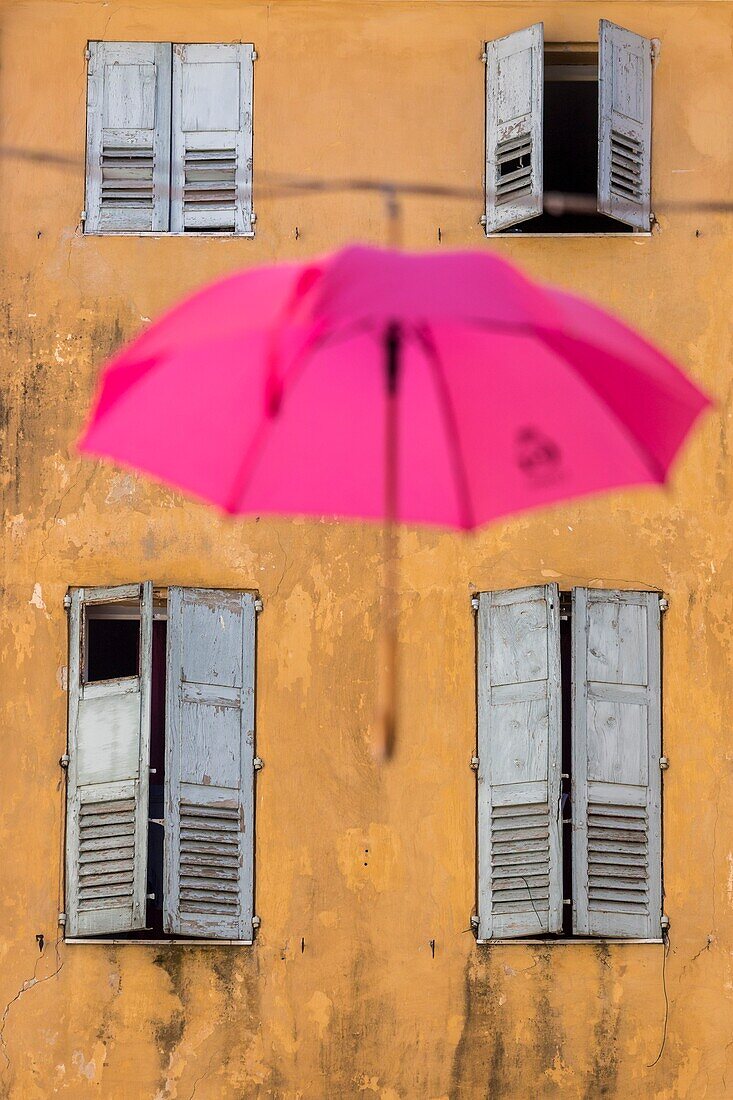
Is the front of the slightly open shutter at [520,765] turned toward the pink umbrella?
yes

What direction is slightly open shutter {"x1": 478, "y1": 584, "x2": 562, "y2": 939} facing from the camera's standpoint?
toward the camera

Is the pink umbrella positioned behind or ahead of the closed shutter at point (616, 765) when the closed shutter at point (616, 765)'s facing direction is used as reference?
ahead

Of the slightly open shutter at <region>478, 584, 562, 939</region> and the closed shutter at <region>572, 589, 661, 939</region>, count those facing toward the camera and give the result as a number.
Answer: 2

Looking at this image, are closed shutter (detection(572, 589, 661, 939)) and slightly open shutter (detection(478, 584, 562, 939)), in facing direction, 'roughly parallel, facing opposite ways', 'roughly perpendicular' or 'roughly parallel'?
roughly parallel
